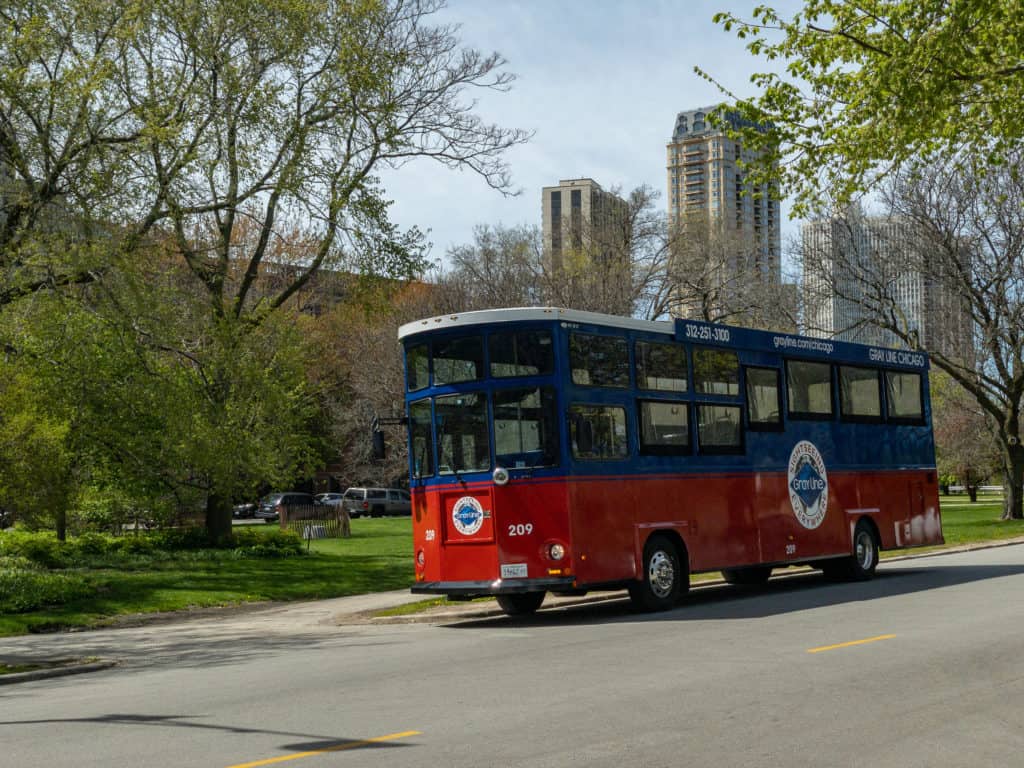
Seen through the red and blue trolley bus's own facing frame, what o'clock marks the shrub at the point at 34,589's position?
The shrub is roughly at 2 o'clock from the red and blue trolley bus.

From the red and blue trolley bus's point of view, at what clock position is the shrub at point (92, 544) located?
The shrub is roughly at 3 o'clock from the red and blue trolley bus.

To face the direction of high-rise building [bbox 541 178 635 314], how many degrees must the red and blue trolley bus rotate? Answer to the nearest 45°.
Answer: approximately 135° to its right

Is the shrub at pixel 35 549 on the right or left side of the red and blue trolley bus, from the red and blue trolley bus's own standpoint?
on its right

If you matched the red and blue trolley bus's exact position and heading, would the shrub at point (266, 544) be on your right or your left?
on your right

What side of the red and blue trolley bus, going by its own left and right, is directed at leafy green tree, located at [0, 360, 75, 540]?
right

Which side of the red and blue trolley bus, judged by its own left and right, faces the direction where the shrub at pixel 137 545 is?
right

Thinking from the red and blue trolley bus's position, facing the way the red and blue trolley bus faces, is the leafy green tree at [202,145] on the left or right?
on its right

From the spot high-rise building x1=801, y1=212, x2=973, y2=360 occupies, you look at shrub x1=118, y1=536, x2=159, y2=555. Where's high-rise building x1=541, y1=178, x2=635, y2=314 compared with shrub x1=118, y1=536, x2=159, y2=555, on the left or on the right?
right

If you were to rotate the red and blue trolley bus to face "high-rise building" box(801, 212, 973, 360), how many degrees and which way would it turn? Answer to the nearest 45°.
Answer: approximately 135° to its right

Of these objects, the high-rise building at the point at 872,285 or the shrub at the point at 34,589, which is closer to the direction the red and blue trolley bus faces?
the shrub

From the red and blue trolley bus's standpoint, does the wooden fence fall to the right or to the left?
on its right

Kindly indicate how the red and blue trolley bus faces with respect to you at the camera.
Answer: facing the viewer and to the left of the viewer
